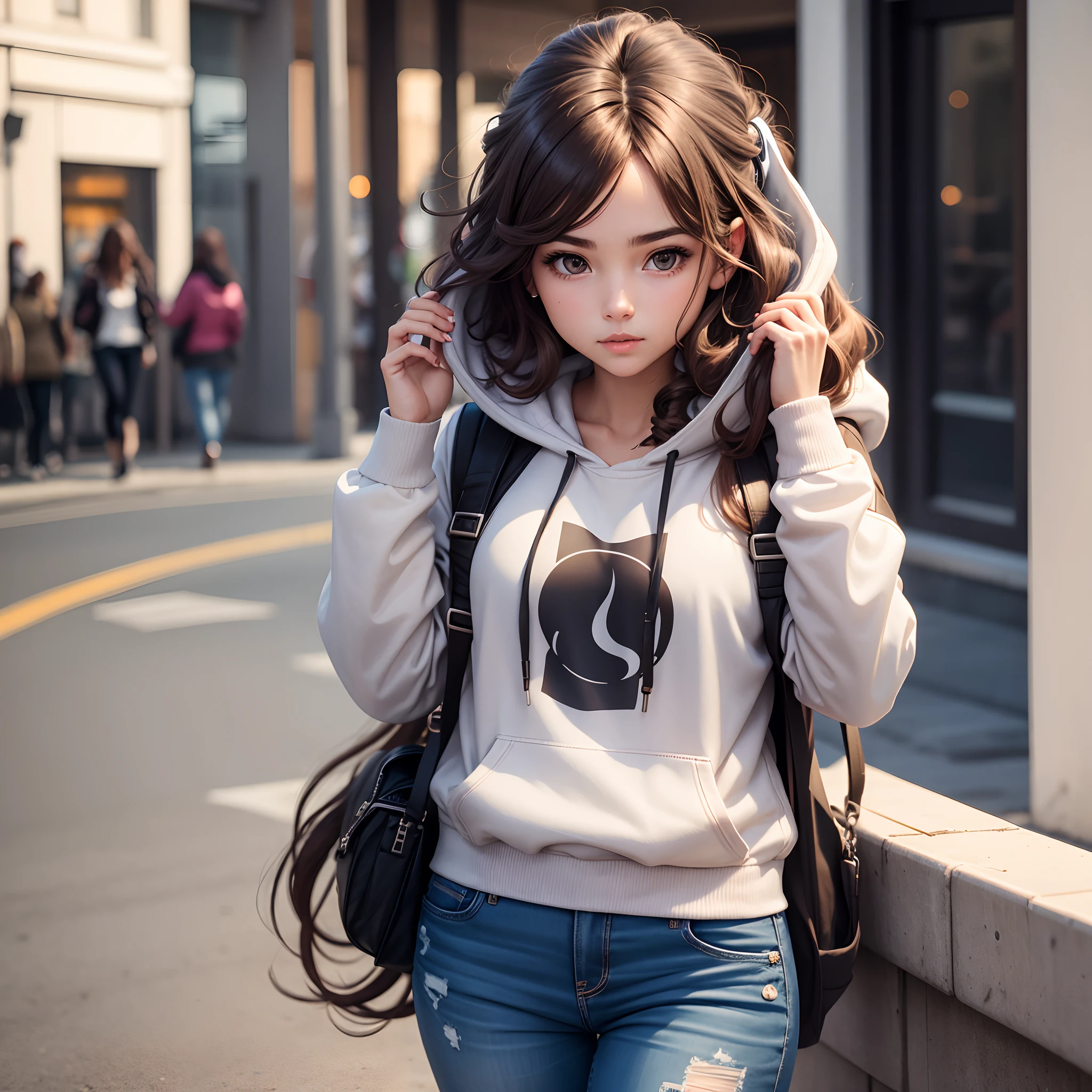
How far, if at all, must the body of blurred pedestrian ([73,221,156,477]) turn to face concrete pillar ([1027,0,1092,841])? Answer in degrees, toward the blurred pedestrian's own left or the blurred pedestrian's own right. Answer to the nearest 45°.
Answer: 0° — they already face it

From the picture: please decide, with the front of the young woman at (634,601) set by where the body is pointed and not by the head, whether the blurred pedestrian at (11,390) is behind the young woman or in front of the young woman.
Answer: behind

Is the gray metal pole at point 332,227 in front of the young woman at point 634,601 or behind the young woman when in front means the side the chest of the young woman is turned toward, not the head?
behind

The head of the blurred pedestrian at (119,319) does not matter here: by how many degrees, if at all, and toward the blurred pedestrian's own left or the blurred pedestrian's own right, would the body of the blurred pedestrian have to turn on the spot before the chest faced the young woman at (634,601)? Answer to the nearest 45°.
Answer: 0° — they already face them

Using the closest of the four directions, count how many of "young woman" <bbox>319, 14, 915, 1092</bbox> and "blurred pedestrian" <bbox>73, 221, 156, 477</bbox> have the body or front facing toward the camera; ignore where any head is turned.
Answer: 2

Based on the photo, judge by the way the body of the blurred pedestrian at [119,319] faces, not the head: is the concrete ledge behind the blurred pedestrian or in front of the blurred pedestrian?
in front

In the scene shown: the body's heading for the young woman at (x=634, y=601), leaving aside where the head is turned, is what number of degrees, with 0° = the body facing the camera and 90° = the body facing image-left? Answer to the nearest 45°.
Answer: approximately 0°
